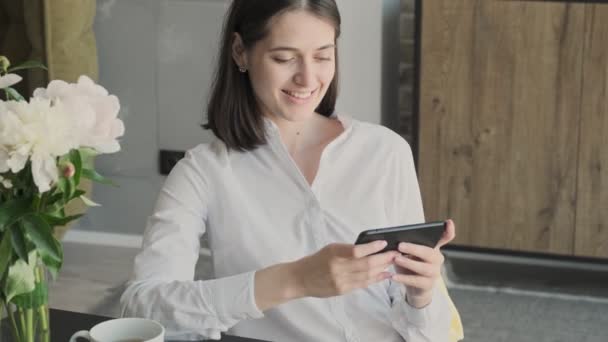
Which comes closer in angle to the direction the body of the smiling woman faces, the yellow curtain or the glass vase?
the glass vase

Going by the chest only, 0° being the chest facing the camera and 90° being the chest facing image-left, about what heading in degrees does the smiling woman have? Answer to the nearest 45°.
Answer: approximately 315°

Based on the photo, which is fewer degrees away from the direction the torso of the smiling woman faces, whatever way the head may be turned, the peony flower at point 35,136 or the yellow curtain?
the peony flower

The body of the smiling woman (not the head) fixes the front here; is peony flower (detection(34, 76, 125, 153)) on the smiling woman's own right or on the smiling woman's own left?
on the smiling woman's own right

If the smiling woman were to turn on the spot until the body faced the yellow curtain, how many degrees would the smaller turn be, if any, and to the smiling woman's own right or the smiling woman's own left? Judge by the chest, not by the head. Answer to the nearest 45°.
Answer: approximately 180°

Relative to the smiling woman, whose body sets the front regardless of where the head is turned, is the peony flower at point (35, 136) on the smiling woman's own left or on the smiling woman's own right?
on the smiling woman's own right
